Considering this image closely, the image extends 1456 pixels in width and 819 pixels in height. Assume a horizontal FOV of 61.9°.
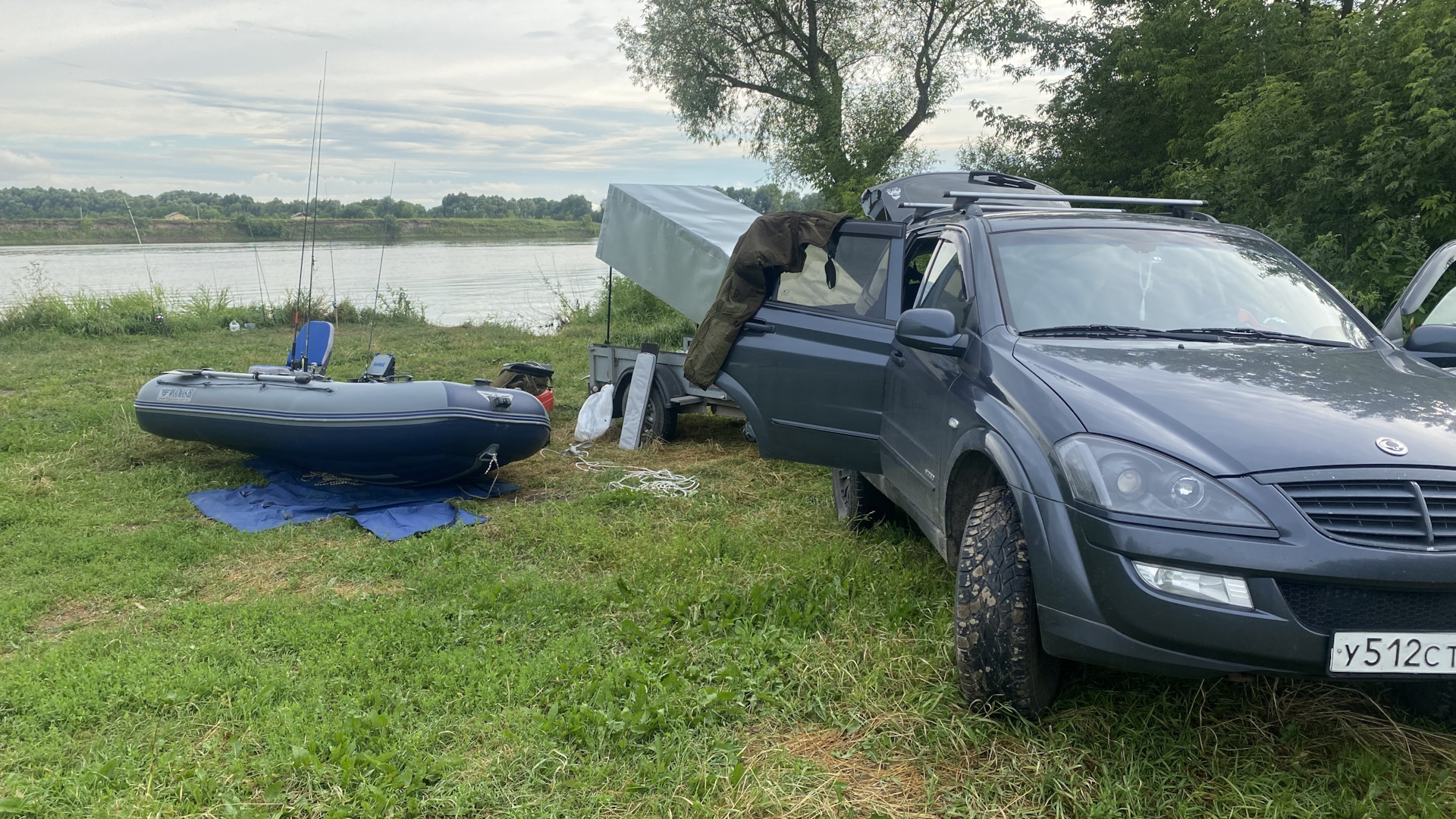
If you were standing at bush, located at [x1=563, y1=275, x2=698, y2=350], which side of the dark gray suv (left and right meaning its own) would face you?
back

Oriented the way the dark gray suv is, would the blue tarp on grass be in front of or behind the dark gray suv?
behind

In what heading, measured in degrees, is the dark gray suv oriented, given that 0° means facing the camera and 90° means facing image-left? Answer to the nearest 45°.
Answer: approximately 315°
